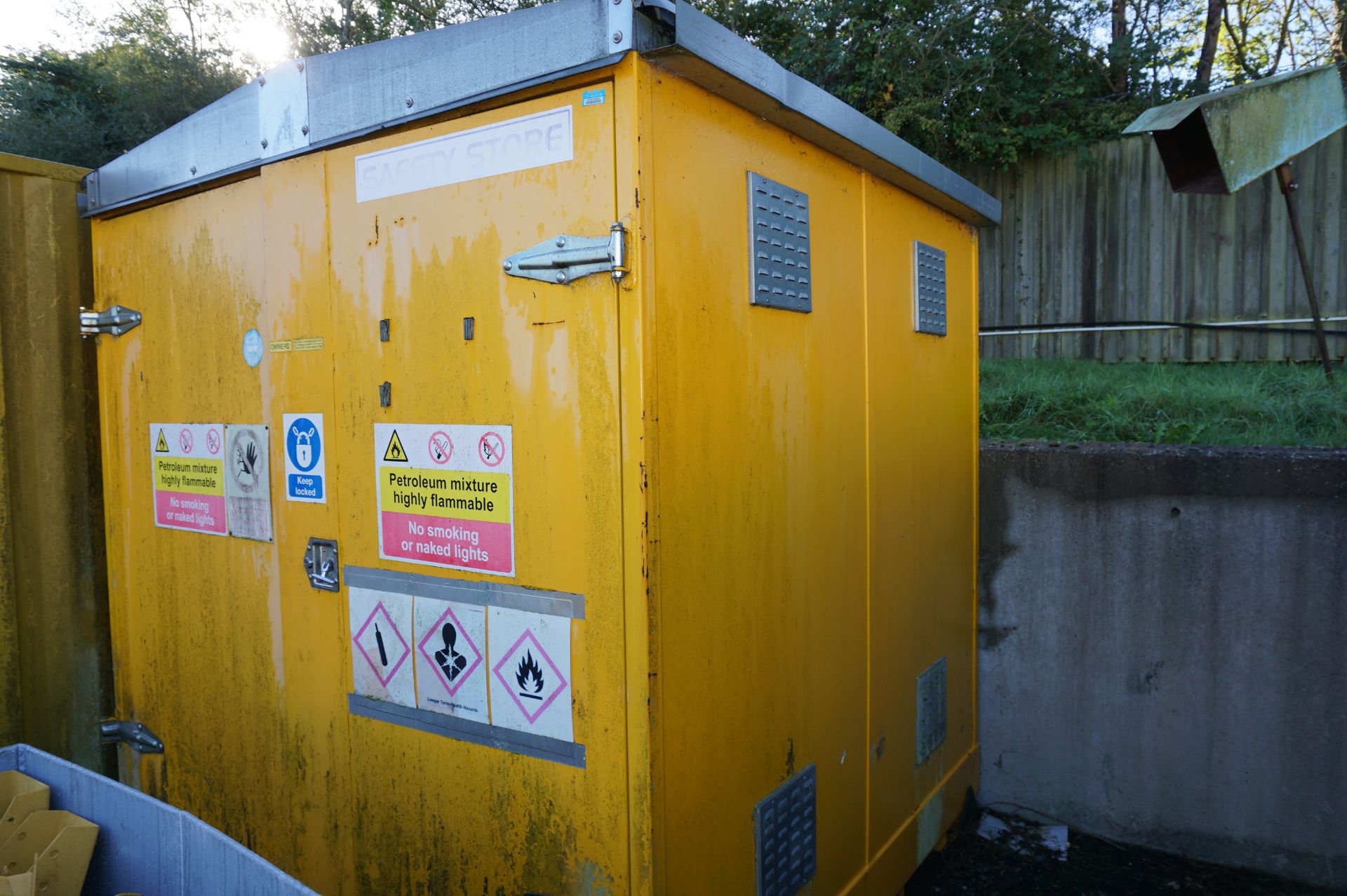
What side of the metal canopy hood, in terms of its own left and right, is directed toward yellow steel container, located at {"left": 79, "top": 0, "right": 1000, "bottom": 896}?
front

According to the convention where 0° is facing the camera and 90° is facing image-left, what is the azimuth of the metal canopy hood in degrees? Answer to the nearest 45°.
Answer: approximately 45°

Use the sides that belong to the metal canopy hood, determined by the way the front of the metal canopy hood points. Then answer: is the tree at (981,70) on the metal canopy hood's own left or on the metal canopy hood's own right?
on the metal canopy hood's own right

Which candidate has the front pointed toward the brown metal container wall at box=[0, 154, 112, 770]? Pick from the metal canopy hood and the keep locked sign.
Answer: the metal canopy hood

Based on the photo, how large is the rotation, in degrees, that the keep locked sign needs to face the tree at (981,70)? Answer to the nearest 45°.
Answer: approximately 180°

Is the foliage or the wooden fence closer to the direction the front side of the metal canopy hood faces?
the foliage

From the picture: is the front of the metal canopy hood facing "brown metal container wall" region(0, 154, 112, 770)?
yes

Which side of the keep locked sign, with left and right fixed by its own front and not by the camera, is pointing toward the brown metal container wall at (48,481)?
right

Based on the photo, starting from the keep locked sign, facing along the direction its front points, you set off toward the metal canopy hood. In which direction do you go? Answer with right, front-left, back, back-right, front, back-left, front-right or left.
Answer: back-left

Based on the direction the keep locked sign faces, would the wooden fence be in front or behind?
behind

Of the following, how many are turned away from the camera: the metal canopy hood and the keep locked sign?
0

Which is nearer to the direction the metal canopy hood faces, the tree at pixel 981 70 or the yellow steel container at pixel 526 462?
the yellow steel container

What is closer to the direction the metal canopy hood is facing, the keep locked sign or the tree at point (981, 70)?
the keep locked sign
